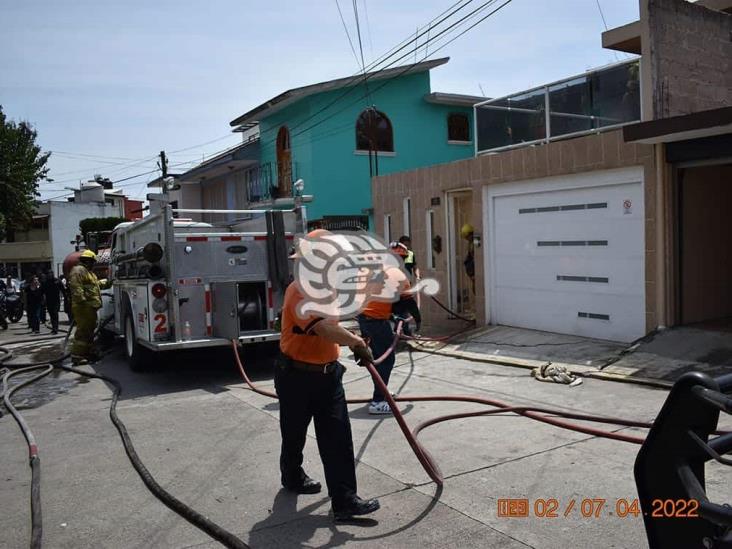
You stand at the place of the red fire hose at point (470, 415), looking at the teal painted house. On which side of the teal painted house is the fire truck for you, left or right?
left

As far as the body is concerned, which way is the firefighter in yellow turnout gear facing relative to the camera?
to the viewer's right

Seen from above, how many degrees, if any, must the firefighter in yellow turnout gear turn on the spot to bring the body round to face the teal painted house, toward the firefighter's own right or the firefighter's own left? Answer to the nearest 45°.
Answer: approximately 45° to the firefighter's own left

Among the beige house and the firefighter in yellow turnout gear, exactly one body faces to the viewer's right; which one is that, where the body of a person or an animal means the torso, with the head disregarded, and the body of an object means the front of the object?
the firefighter in yellow turnout gear

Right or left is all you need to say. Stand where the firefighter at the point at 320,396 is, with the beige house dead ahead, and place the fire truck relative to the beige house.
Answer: left

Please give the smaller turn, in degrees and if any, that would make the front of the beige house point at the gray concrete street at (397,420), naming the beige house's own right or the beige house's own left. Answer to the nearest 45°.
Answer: approximately 45° to the beige house's own left

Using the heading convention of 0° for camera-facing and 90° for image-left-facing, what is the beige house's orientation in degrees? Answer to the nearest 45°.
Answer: approximately 45°

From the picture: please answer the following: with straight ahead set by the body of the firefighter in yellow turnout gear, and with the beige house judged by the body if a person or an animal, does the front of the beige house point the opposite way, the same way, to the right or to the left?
the opposite way

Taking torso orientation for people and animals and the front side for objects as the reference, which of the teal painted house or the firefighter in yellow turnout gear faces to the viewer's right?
the firefighter in yellow turnout gear

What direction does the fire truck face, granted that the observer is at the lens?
facing away from the viewer and to the left of the viewer
